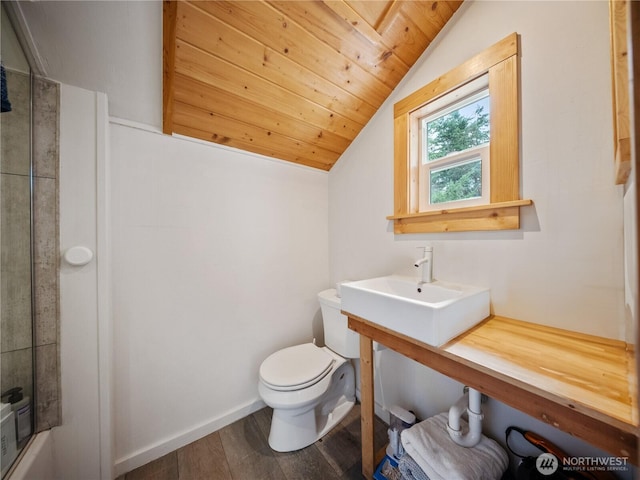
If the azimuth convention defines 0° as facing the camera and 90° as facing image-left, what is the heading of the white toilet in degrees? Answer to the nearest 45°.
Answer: approximately 45°

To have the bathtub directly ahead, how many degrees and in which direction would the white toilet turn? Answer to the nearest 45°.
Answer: approximately 45° to its right

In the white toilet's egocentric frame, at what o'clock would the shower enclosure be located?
The shower enclosure is roughly at 1 o'clock from the white toilet.

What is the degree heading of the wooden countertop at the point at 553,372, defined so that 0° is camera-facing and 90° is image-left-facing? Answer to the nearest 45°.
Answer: approximately 45°

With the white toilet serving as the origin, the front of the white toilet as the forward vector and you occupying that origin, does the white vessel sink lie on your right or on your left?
on your left
